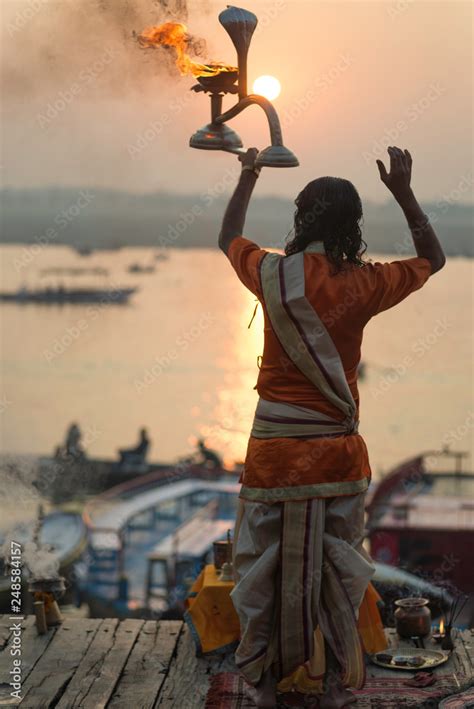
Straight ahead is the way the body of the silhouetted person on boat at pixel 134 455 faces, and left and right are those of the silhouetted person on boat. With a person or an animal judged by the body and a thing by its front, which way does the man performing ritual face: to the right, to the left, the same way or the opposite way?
to the right

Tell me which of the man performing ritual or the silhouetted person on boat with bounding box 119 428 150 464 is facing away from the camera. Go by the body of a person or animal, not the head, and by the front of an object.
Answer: the man performing ritual

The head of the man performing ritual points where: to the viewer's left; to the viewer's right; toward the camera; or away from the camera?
away from the camera

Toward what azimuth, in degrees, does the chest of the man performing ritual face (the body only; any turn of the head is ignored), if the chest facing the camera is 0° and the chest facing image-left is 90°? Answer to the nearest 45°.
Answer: approximately 180°

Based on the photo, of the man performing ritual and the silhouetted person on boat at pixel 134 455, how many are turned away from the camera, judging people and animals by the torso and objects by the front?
1

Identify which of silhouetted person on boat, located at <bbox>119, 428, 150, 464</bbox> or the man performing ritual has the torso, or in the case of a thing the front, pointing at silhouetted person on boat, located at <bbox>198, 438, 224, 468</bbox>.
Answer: the man performing ritual

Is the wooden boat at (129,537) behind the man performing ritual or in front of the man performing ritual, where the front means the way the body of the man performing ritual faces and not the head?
in front

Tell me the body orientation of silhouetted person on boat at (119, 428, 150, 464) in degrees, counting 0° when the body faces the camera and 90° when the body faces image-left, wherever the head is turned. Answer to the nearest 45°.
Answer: approximately 90°
